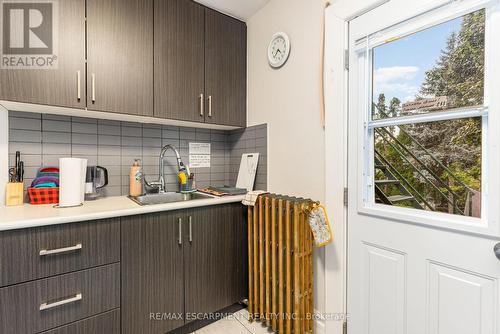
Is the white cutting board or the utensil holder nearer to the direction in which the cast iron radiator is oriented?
the utensil holder

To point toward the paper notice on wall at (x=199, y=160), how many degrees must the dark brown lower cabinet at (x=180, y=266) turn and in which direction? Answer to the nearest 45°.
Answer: approximately 135° to its left

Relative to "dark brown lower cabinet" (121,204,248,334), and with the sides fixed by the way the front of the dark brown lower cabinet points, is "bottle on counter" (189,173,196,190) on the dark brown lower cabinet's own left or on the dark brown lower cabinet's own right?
on the dark brown lower cabinet's own left

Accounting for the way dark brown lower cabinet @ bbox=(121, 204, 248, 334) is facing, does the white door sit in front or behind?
in front

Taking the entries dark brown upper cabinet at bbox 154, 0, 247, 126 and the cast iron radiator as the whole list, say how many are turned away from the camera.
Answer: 0

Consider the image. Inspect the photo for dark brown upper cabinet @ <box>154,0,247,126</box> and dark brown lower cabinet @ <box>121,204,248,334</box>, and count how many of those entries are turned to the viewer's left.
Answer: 0

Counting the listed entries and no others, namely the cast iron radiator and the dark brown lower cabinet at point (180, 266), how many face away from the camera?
0

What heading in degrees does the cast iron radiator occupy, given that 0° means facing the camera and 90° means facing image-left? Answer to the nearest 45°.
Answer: approximately 45°

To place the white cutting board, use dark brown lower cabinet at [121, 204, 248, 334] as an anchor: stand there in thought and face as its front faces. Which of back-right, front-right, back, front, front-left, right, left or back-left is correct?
left

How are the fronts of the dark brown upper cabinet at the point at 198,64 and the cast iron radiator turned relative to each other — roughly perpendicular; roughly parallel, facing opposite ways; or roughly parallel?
roughly perpendicular
